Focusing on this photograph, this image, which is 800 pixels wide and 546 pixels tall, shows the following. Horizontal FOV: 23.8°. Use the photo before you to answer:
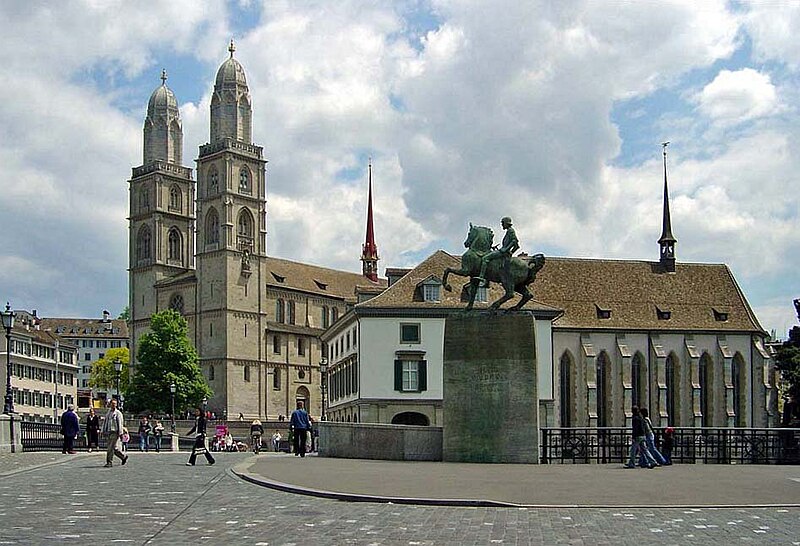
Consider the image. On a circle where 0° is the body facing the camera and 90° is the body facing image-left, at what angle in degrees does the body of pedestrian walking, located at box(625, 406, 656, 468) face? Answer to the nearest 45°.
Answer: approximately 90°

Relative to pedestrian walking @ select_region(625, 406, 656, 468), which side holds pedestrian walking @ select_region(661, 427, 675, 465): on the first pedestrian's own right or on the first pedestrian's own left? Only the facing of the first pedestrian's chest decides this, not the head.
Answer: on the first pedestrian's own right

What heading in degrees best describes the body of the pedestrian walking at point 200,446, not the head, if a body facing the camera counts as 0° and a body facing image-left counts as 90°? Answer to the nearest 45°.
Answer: approximately 90°

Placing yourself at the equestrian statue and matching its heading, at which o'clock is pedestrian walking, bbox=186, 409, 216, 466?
The pedestrian walking is roughly at 12 o'clock from the equestrian statue.

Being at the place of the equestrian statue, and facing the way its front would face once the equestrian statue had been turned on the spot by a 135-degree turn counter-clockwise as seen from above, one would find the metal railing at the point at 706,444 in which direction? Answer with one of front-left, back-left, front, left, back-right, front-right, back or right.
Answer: left

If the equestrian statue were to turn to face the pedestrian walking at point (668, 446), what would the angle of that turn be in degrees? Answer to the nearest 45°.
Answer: approximately 135° to its right

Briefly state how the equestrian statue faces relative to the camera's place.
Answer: facing to the left of the viewer

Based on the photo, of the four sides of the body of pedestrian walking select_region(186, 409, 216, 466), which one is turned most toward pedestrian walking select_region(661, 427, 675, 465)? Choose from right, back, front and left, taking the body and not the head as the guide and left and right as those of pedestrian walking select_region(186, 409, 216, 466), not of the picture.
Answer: back
